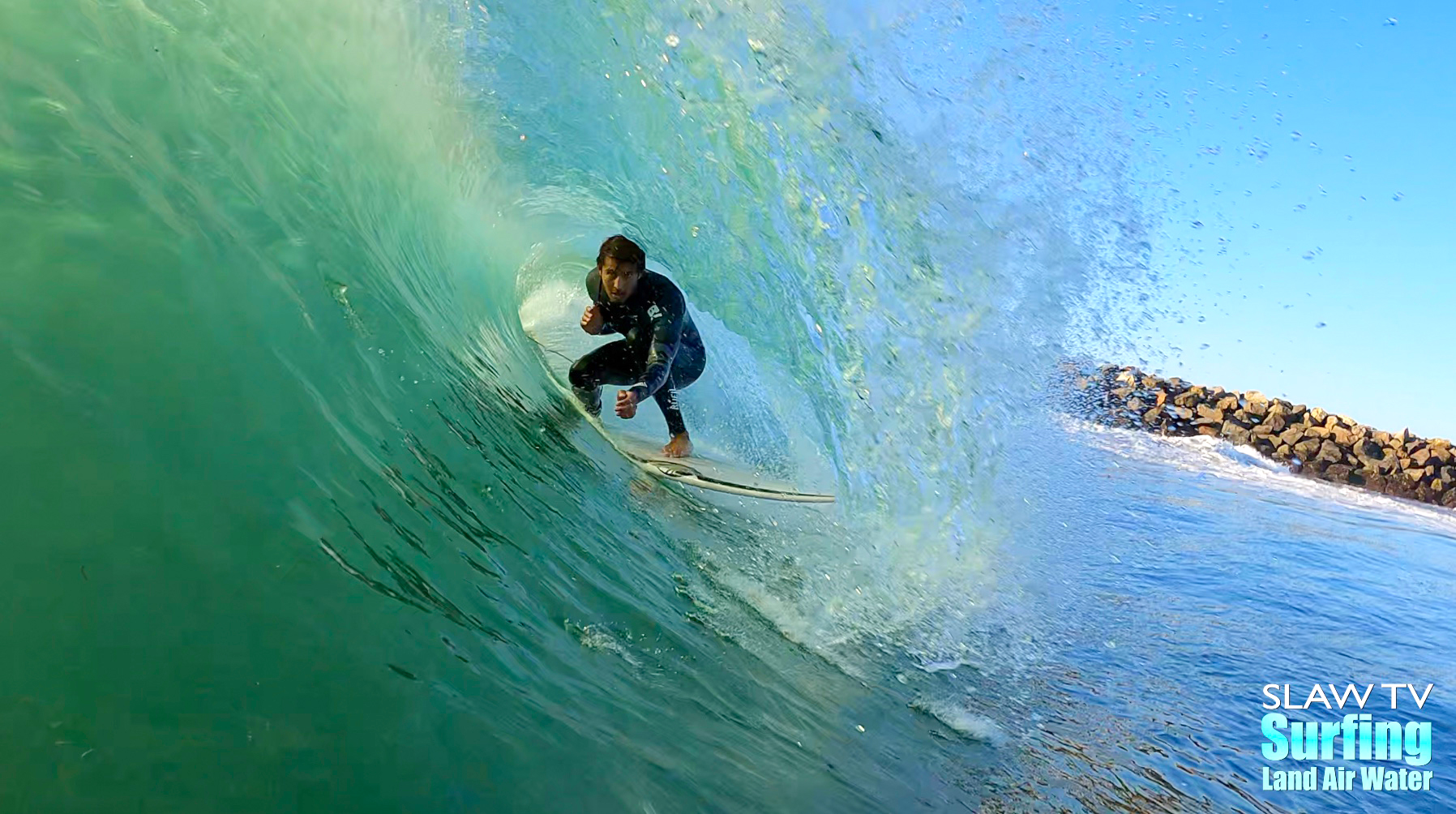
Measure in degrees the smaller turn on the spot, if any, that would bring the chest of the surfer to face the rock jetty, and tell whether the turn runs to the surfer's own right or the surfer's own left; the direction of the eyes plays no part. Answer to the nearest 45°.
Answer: approximately 180°

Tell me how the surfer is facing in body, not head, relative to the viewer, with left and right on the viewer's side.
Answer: facing the viewer and to the left of the viewer
